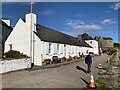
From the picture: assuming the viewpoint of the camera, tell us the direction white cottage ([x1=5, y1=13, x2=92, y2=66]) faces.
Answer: facing the viewer and to the right of the viewer

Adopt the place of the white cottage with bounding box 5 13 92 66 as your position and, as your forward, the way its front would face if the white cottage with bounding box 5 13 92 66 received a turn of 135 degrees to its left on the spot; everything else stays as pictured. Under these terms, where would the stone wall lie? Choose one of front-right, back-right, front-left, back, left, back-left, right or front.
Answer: back
